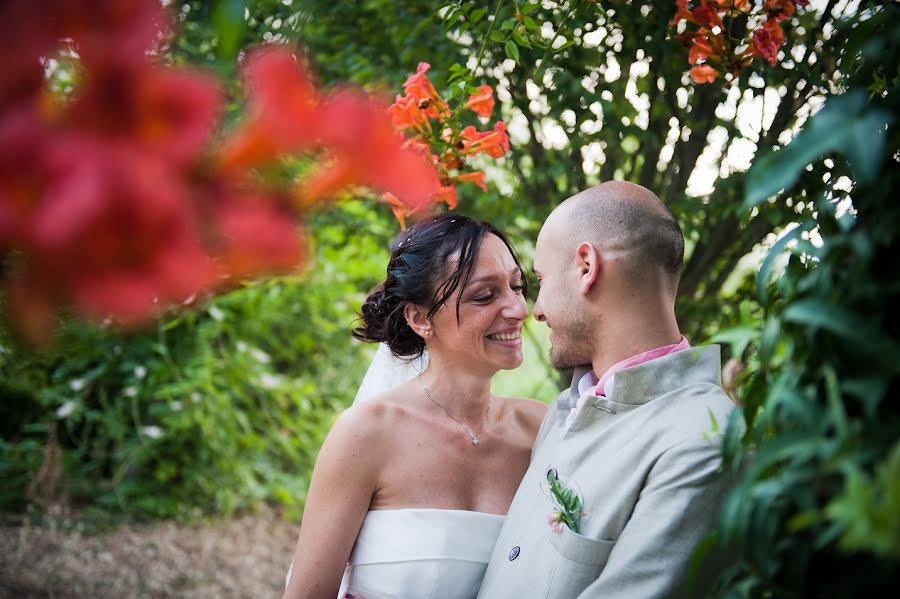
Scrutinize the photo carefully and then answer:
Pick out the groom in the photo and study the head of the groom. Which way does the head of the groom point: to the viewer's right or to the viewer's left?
to the viewer's left

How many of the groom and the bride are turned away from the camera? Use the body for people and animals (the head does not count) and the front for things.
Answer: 0

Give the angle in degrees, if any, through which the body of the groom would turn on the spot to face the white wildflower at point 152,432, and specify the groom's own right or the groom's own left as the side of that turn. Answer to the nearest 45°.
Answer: approximately 90° to the groom's own right

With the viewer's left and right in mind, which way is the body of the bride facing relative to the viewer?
facing the viewer and to the right of the viewer

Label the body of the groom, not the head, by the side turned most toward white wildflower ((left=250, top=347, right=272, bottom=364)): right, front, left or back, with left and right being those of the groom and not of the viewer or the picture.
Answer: right

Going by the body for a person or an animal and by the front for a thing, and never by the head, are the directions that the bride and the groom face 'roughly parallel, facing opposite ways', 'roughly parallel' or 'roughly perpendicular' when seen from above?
roughly perpendicular

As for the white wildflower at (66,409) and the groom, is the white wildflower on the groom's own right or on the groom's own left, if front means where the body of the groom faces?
on the groom's own right

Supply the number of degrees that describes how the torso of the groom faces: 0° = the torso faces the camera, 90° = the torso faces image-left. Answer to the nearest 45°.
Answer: approximately 45°
